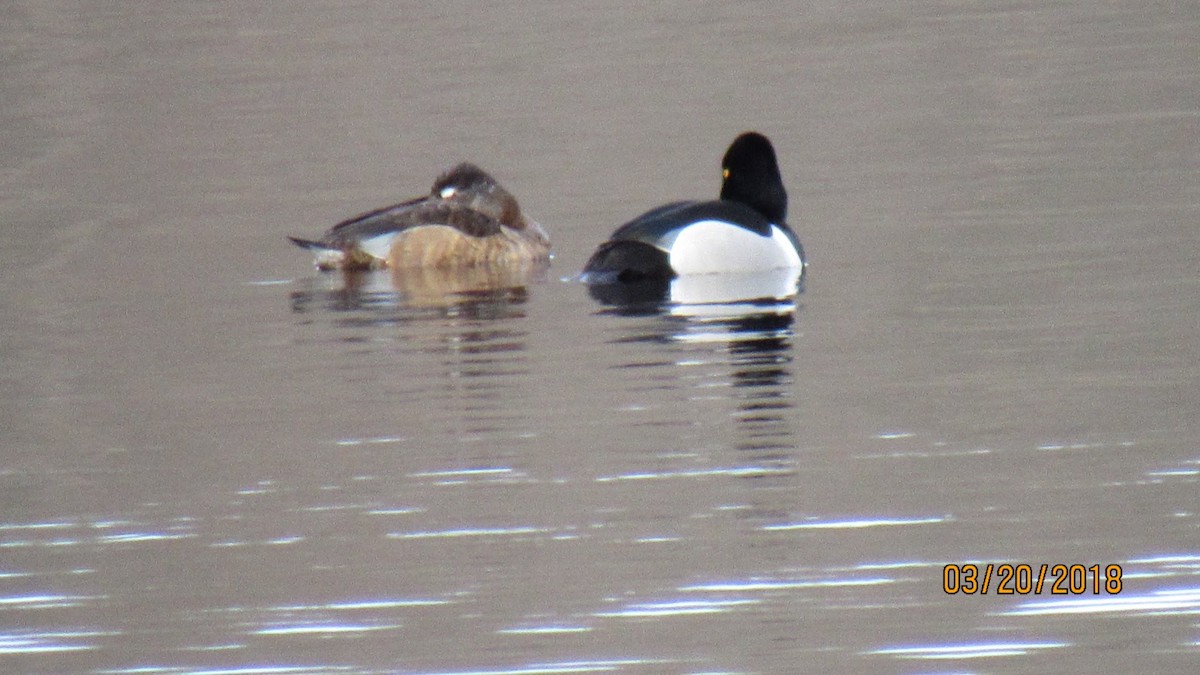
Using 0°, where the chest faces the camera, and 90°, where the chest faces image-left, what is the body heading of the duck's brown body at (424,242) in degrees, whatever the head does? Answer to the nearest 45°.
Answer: approximately 270°
